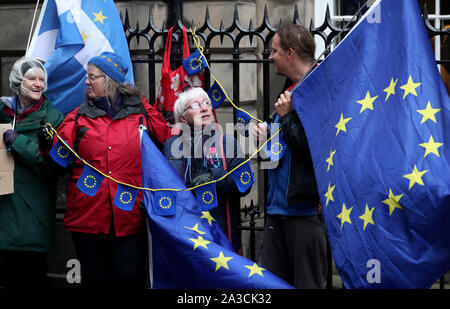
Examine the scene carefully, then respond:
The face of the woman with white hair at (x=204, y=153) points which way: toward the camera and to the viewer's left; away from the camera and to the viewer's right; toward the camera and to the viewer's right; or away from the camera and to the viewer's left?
toward the camera and to the viewer's right

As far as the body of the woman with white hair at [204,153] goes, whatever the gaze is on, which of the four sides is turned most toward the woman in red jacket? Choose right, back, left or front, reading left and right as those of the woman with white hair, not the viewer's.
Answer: right

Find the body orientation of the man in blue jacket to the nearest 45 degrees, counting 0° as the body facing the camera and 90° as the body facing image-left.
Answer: approximately 90°

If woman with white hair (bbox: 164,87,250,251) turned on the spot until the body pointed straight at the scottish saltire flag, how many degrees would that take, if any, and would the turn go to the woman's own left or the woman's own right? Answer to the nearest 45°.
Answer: approximately 135° to the woman's own right

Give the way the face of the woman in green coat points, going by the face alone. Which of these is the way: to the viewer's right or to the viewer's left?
to the viewer's right

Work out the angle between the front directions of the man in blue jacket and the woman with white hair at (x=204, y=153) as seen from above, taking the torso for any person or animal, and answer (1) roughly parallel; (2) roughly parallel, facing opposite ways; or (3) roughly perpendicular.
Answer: roughly perpendicular

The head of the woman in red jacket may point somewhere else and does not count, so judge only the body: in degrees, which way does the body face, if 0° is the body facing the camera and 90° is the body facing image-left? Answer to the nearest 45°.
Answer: approximately 0°

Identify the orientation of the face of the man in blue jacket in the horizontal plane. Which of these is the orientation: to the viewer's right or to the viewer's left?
to the viewer's left

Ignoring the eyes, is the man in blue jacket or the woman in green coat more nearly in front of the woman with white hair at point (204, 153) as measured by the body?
the man in blue jacket
